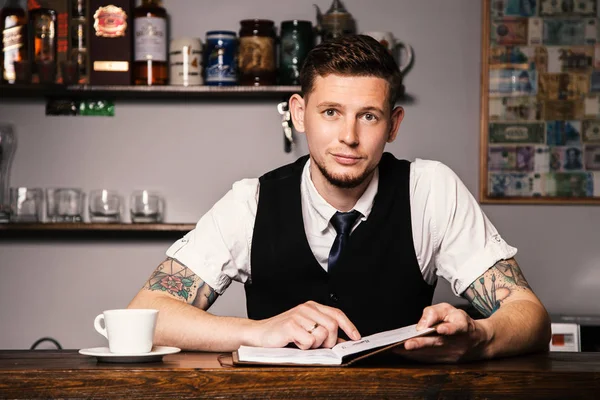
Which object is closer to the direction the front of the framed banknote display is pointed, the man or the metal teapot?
the man

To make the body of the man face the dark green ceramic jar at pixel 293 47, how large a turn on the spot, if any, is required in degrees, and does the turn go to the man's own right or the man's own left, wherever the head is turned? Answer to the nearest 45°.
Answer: approximately 180°

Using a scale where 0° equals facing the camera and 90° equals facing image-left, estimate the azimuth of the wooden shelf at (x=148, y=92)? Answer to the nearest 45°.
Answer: approximately 0°

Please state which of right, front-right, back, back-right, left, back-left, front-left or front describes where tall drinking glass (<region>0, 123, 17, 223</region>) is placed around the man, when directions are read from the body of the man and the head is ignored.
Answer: back-right

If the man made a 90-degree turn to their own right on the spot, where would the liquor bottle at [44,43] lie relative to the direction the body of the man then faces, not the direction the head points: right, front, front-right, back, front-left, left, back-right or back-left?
front-right

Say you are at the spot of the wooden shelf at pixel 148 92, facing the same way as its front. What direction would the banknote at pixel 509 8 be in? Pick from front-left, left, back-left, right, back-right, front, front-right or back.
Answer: left

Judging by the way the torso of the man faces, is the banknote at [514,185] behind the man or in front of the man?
behind

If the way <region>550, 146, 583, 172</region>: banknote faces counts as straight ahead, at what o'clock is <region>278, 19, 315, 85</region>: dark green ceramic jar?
The dark green ceramic jar is roughly at 2 o'clock from the banknote.

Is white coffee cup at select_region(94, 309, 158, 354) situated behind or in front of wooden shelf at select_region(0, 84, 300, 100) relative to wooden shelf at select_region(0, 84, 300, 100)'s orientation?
in front
